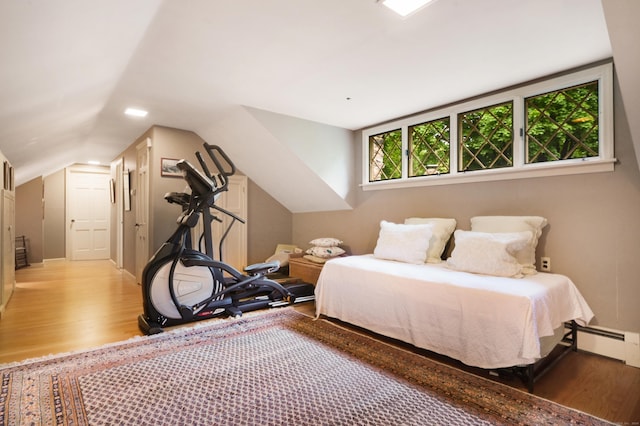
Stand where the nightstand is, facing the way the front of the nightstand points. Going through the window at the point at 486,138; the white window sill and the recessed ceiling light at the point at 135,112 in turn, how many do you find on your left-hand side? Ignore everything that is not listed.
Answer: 2

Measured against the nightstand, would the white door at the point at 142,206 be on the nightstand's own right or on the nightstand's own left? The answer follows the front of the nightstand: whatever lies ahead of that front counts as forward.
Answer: on the nightstand's own right

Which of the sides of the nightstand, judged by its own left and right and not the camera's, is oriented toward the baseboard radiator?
left

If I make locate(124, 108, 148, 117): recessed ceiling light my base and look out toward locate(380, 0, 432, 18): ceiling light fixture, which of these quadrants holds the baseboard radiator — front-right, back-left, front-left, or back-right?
front-left

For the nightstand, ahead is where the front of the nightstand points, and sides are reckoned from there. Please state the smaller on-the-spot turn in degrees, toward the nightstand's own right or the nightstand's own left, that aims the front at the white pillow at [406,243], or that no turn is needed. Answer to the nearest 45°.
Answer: approximately 90° to the nightstand's own left

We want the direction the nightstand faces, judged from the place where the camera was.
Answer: facing the viewer and to the left of the viewer

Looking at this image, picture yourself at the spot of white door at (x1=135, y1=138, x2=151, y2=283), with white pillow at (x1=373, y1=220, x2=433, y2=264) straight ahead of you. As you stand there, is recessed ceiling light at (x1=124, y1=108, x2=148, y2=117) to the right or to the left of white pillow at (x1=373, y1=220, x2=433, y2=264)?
right

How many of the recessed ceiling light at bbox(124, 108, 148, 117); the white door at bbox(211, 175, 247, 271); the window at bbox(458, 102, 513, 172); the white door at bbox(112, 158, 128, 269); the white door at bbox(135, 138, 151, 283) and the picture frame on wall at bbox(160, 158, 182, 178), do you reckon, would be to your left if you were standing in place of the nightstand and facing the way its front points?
1

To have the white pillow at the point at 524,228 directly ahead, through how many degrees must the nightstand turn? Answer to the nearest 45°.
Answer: approximately 90° to its left

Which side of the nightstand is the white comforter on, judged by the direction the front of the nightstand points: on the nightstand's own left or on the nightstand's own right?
on the nightstand's own left

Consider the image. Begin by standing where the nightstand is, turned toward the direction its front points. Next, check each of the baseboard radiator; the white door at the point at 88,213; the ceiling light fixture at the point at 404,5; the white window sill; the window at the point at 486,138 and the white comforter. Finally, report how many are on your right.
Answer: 1

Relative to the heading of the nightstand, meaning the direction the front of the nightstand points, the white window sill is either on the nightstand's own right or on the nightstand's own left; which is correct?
on the nightstand's own left

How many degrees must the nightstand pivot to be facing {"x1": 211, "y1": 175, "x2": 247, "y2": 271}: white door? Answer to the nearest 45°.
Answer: approximately 90° to its right

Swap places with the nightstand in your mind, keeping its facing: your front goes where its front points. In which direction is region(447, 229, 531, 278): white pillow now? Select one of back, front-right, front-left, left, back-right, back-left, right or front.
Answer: left

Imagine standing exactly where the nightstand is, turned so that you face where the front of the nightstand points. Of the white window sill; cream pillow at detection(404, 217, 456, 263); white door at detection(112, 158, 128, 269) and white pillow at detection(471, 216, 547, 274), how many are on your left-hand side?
3

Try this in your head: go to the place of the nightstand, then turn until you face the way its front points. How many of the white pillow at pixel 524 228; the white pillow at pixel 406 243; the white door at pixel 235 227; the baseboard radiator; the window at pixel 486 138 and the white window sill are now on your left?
5
